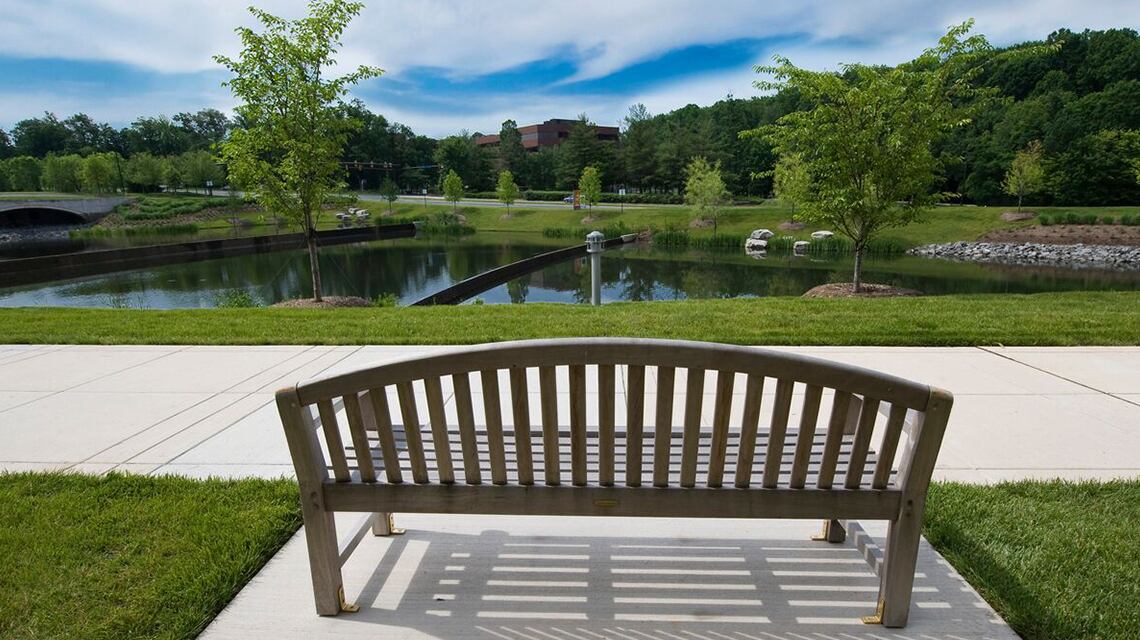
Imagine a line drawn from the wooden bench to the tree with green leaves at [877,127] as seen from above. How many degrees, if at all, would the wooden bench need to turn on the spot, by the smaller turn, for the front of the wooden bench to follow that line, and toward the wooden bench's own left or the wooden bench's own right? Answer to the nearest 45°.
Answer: approximately 45° to the wooden bench's own right

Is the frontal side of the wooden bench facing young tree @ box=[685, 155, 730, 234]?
yes

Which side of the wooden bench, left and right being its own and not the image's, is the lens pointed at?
back

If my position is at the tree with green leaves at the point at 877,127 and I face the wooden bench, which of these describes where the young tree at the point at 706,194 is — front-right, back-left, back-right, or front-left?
back-right

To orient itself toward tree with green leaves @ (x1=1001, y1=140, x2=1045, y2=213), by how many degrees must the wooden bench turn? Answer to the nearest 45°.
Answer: approximately 45° to its right

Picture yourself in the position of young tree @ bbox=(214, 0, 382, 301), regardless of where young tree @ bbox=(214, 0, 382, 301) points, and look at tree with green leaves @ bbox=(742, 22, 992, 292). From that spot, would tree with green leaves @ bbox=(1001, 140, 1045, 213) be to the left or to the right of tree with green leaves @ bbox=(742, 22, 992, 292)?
left

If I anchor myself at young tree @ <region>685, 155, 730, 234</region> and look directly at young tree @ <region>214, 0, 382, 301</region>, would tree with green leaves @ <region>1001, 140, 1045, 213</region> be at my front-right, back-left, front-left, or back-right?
back-left
